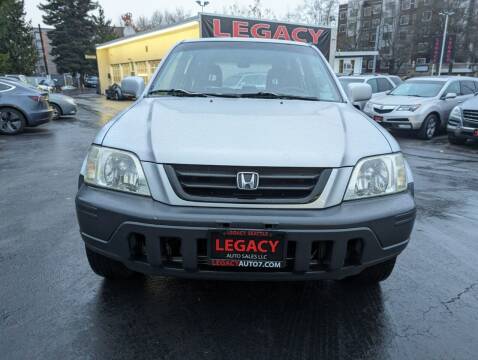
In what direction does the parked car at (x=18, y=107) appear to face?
to the viewer's left

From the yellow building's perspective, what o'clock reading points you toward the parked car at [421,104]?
The parked car is roughly at 10 o'clock from the yellow building.

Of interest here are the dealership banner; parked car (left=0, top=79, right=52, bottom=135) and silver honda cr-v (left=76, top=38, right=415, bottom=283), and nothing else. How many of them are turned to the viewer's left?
1

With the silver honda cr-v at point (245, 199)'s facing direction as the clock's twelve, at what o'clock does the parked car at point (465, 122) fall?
The parked car is roughly at 7 o'clock from the silver honda cr-v.

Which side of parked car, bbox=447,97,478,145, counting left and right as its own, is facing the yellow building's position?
right

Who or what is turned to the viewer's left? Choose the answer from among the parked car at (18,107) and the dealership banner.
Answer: the parked car

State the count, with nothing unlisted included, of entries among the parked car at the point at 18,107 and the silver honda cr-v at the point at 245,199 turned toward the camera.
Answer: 1

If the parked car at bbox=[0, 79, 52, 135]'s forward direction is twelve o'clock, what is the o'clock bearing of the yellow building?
The yellow building is roughly at 4 o'clock from the parked car.

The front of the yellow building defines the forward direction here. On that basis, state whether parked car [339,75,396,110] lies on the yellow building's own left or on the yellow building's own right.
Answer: on the yellow building's own left

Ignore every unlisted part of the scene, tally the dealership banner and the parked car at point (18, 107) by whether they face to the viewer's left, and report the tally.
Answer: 1

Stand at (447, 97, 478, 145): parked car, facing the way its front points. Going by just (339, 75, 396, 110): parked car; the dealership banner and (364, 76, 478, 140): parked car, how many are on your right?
3

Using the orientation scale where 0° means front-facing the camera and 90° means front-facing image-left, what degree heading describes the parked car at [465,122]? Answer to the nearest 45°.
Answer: approximately 45°

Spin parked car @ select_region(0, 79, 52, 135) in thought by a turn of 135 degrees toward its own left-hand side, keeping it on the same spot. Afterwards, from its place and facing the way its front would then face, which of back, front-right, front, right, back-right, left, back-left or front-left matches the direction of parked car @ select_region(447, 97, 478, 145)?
front
